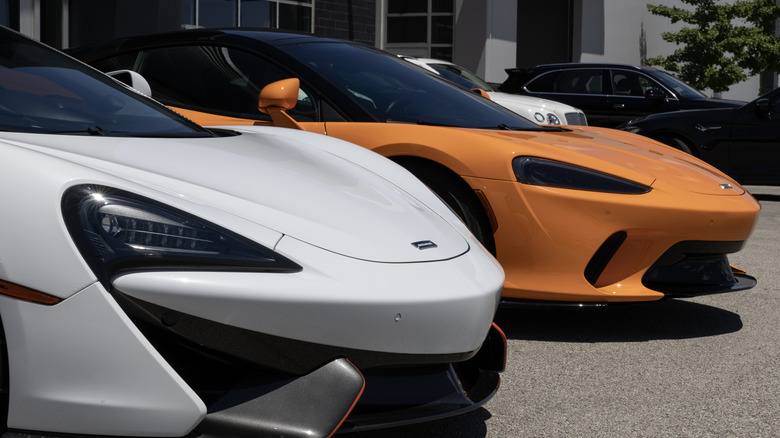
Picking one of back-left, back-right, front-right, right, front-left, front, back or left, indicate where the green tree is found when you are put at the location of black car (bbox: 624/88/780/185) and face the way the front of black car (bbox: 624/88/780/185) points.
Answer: right

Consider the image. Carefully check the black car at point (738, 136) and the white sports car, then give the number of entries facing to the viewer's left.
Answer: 1

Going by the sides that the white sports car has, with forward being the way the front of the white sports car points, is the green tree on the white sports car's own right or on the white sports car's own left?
on the white sports car's own left

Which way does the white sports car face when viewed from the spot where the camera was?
facing the viewer and to the right of the viewer

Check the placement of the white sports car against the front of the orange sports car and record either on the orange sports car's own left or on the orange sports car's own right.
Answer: on the orange sports car's own right

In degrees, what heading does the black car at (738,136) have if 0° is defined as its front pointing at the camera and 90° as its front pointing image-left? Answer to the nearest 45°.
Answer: approximately 90°

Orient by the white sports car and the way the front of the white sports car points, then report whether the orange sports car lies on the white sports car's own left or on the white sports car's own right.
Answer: on the white sports car's own left

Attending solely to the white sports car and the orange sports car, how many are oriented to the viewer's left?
0
